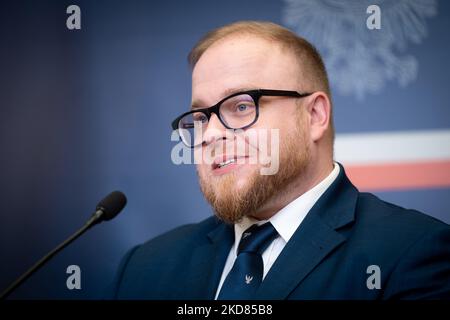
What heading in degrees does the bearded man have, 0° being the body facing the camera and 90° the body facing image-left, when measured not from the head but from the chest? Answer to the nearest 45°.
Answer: approximately 45°
